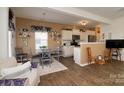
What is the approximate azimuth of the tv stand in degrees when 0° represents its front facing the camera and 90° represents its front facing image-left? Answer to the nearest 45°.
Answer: approximately 45°

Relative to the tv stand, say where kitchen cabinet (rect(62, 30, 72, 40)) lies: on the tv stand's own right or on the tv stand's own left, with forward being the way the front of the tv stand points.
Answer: on the tv stand's own right
